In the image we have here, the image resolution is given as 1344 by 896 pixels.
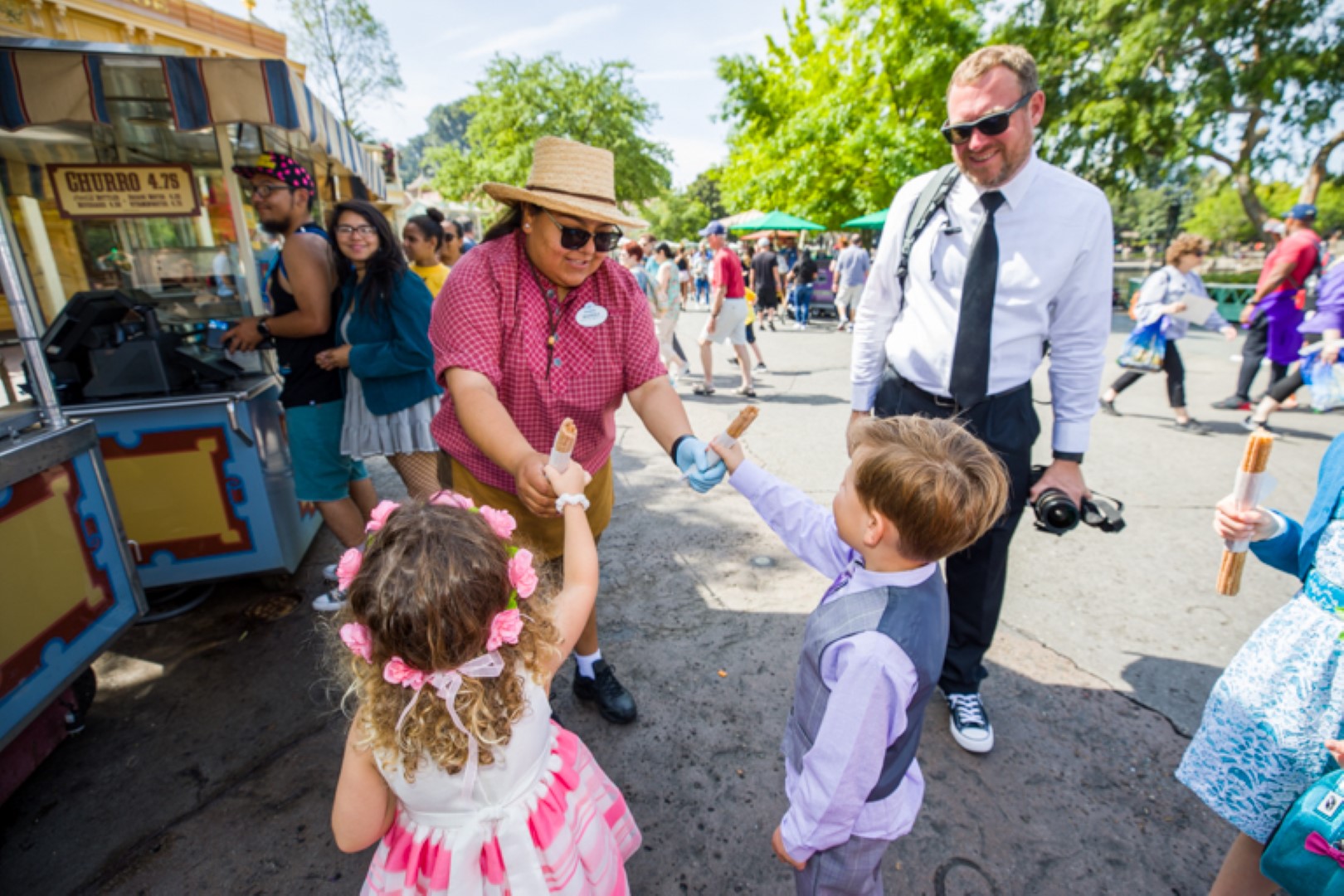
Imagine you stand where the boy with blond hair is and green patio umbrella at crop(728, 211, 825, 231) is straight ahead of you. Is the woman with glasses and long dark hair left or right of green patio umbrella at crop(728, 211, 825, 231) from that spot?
left

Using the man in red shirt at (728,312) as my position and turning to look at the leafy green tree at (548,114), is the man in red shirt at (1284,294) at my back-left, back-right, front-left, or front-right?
back-right

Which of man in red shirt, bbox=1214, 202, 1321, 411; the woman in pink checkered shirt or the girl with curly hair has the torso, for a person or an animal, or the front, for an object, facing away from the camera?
the girl with curly hair

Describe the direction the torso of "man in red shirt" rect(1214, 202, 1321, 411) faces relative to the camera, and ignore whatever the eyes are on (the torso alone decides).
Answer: to the viewer's left

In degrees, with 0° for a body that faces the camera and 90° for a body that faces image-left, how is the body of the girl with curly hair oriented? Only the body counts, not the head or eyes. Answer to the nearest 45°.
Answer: approximately 180°

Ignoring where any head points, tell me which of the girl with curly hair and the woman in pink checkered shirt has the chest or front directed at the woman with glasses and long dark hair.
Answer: the girl with curly hair
